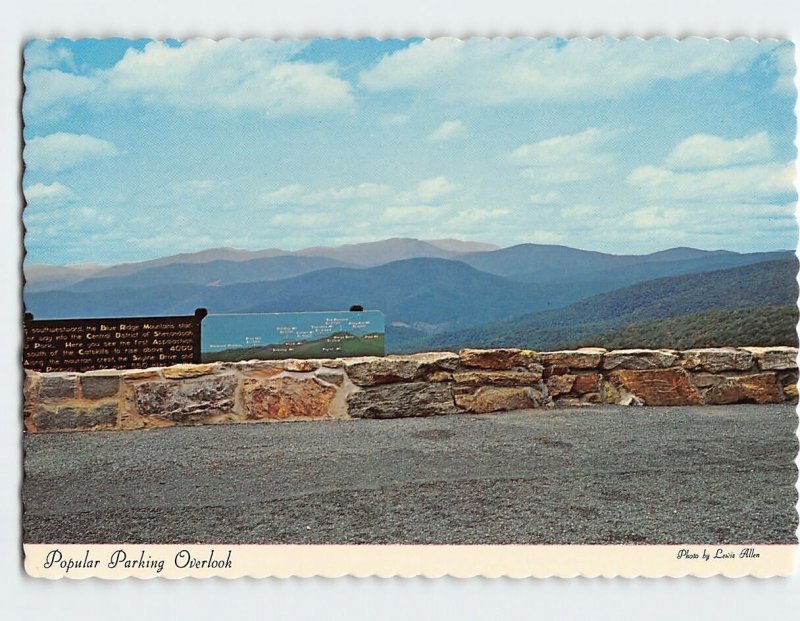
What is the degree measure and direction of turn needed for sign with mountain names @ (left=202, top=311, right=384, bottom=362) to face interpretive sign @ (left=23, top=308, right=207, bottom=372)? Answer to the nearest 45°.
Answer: approximately 90° to its right

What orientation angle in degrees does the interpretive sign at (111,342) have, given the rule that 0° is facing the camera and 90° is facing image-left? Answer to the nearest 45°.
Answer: approximately 0°

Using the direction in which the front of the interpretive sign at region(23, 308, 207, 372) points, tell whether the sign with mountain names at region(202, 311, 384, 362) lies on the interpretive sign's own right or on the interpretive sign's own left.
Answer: on the interpretive sign's own left

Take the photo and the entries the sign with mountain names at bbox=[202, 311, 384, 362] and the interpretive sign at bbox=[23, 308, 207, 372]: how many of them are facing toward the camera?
2
